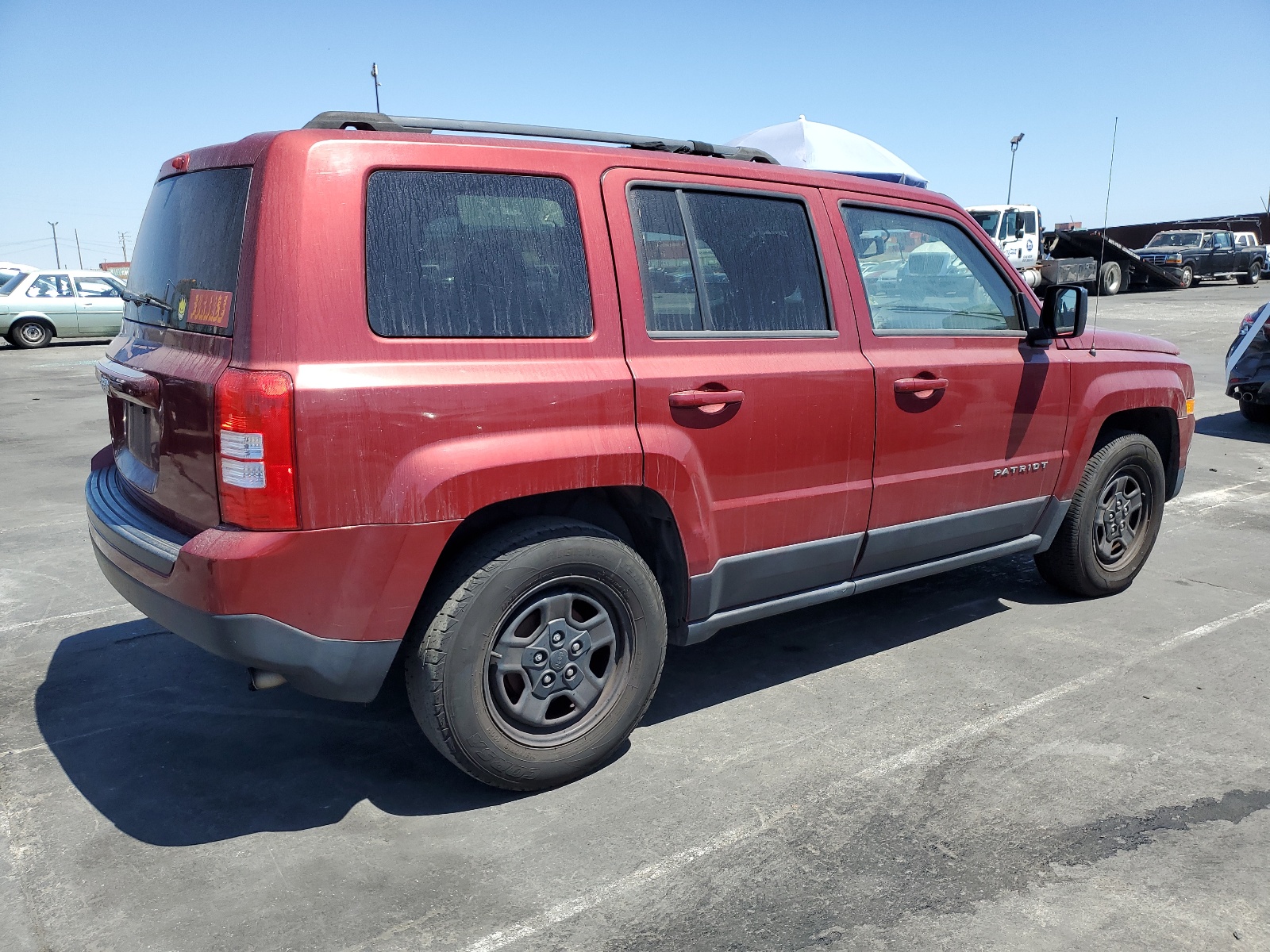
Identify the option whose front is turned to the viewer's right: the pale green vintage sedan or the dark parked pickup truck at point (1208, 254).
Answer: the pale green vintage sedan

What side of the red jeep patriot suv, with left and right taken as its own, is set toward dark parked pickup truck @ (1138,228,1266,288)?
front

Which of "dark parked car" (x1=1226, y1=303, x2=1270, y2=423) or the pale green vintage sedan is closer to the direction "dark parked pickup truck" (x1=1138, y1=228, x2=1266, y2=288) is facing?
the pale green vintage sedan

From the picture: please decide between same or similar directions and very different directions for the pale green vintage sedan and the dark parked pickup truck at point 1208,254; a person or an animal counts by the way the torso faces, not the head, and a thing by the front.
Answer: very different directions

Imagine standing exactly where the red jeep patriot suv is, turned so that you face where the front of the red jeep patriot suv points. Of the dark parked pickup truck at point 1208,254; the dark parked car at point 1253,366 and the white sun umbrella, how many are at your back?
0

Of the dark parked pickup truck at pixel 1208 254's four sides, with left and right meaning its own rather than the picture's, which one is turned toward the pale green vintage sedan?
front

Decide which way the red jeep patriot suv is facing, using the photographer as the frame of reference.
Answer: facing away from the viewer and to the right of the viewer

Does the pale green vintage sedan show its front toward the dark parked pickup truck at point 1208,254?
yes

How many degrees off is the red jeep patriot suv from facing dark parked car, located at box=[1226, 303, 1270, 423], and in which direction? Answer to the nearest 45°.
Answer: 0° — it already faces it

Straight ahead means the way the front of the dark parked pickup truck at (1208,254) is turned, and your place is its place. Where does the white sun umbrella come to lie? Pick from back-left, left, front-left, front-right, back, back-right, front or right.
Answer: front-left

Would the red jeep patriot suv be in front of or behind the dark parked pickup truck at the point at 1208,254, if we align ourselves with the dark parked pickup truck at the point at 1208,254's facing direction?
in front

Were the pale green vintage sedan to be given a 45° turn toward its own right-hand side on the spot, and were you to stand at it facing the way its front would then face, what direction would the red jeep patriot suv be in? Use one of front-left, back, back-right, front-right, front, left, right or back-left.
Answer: front-right

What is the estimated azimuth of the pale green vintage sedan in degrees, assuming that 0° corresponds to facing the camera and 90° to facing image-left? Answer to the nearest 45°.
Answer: approximately 270°

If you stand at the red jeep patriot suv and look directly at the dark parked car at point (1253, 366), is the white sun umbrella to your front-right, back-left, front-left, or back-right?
front-left

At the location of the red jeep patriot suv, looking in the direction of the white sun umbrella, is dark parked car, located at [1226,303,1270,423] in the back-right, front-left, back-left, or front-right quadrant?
front-right

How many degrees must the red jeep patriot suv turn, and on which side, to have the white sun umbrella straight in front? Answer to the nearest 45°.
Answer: approximately 45° to its left
